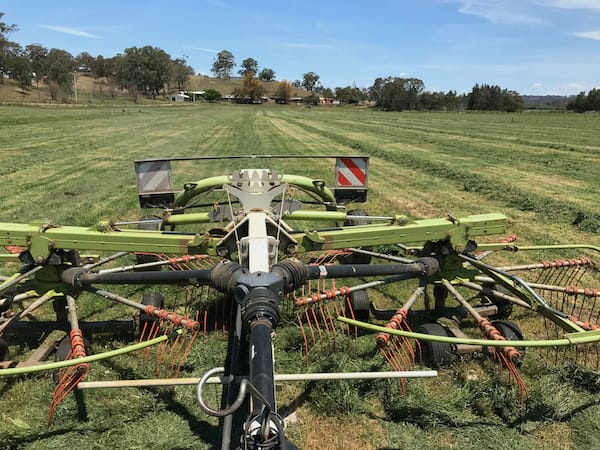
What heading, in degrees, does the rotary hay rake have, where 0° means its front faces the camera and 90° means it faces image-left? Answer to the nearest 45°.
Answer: approximately 0°
